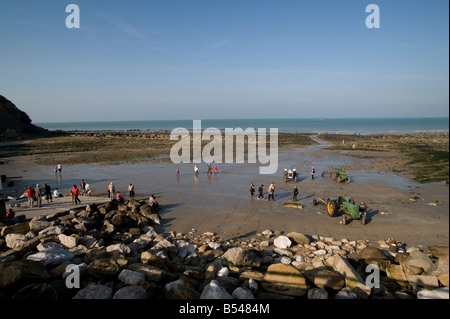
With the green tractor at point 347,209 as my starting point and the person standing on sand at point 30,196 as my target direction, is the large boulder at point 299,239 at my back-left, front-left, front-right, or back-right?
front-left

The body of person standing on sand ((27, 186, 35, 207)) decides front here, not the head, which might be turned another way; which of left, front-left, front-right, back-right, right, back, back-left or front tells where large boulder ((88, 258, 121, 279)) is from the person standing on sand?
back

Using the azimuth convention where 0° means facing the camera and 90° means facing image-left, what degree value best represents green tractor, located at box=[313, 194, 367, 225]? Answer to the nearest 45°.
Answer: approximately 315°

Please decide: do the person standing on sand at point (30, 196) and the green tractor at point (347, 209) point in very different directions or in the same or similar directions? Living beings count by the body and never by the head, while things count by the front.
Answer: very different directions

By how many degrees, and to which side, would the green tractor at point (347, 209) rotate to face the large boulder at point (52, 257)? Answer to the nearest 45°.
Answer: approximately 90° to its right

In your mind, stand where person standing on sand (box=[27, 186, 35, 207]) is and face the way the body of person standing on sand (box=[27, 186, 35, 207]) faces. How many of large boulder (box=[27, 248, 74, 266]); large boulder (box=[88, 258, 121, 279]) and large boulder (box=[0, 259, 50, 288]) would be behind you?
3

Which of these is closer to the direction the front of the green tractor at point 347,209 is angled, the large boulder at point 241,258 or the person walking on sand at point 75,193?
the large boulder

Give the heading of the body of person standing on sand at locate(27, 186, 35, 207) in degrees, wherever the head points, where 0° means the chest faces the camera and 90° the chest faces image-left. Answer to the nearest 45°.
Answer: approximately 180°

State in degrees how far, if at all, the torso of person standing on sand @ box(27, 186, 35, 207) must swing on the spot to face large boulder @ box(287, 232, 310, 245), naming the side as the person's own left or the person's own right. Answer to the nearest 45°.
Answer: approximately 135° to the person's own right

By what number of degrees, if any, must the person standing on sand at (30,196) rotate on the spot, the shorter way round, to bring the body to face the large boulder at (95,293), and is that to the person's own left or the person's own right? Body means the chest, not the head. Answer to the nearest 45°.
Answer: approximately 180°

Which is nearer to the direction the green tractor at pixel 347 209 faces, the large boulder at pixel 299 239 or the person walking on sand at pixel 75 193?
the large boulder

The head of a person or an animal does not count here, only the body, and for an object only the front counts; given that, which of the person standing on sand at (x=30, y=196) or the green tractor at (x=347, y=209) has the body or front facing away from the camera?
the person standing on sand
